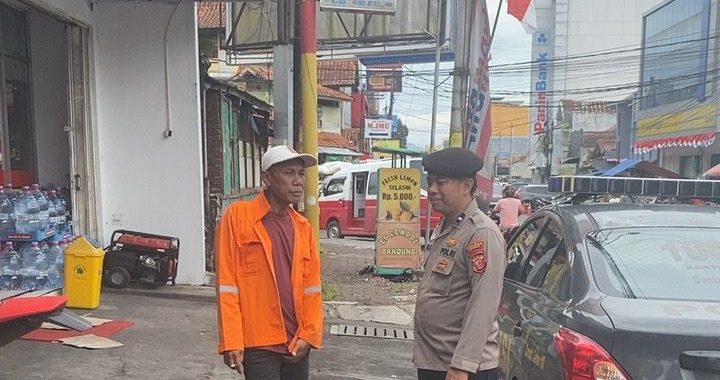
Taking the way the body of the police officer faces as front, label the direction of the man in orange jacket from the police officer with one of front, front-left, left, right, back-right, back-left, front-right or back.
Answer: front-right

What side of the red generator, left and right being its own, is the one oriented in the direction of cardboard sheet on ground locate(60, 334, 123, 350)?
front

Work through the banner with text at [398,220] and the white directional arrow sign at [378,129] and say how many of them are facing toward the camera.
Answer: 2

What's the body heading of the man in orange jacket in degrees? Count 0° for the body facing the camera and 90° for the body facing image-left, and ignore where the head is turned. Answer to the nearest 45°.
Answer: approximately 315°

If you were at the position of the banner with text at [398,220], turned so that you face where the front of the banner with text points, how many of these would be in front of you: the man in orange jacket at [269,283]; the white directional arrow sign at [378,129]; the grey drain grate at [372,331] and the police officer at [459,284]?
3

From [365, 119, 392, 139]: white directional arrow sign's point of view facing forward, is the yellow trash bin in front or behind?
in front

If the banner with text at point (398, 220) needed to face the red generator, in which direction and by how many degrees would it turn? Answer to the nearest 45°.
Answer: approximately 45° to its right

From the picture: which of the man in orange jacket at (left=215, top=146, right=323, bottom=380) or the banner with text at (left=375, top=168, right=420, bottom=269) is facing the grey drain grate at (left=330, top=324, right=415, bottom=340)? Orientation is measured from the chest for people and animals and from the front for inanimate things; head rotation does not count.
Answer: the banner with text

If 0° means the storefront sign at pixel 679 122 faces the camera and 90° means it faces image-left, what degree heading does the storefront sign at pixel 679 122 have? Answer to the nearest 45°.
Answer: approximately 45°

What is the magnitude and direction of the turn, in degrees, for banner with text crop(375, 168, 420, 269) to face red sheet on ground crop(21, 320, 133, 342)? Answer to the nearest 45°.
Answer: approximately 45° to its right
